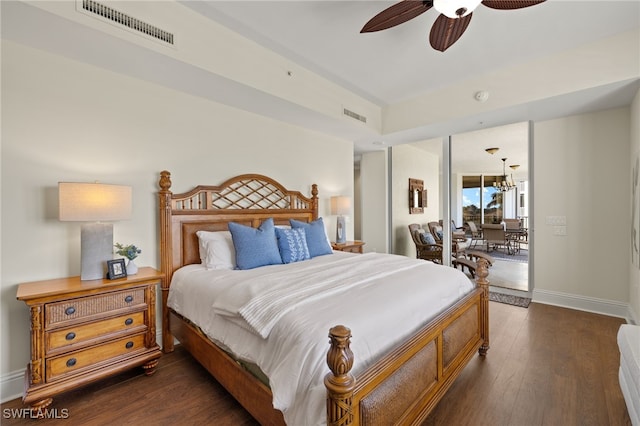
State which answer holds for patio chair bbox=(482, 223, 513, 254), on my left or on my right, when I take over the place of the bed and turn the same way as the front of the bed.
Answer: on my left

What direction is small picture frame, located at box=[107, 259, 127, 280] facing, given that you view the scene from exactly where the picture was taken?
facing the viewer

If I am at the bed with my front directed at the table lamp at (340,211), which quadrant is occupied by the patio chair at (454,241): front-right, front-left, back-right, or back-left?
front-right

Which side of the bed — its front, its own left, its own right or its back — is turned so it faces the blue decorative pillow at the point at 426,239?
left

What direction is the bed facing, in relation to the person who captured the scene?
facing the viewer and to the right of the viewer

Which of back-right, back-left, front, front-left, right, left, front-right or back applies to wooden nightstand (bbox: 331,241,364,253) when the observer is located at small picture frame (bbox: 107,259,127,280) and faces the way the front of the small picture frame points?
left

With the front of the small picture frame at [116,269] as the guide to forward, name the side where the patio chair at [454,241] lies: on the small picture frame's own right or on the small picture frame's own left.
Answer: on the small picture frame's own left

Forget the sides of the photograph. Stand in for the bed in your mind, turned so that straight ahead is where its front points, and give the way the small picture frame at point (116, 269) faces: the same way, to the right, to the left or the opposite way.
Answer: the same way

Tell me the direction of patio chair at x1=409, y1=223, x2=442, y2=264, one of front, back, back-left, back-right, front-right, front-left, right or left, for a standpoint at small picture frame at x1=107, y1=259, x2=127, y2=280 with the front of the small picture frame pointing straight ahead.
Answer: left

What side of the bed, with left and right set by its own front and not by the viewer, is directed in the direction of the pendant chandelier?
left

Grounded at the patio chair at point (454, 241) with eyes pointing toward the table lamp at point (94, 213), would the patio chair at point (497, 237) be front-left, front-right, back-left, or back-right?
back-left

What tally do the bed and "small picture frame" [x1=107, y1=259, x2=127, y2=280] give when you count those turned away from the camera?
0

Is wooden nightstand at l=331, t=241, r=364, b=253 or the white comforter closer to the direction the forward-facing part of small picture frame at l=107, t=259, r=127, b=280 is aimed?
the white comforter
